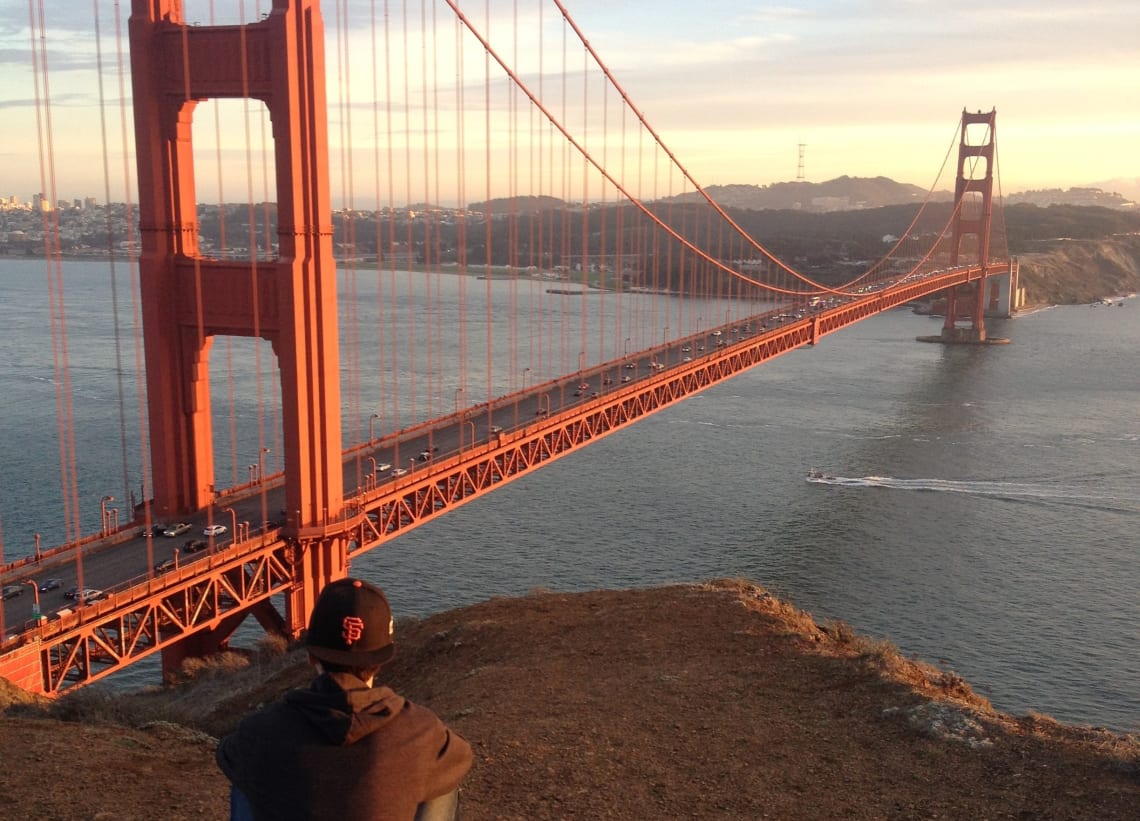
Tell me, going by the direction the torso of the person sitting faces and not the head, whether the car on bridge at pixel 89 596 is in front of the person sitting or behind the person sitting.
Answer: in front

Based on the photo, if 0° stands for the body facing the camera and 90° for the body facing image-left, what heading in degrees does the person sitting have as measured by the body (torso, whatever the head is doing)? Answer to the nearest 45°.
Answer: approximately 180°

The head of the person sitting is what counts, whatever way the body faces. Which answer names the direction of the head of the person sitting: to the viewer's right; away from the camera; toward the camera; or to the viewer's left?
away from the camera
